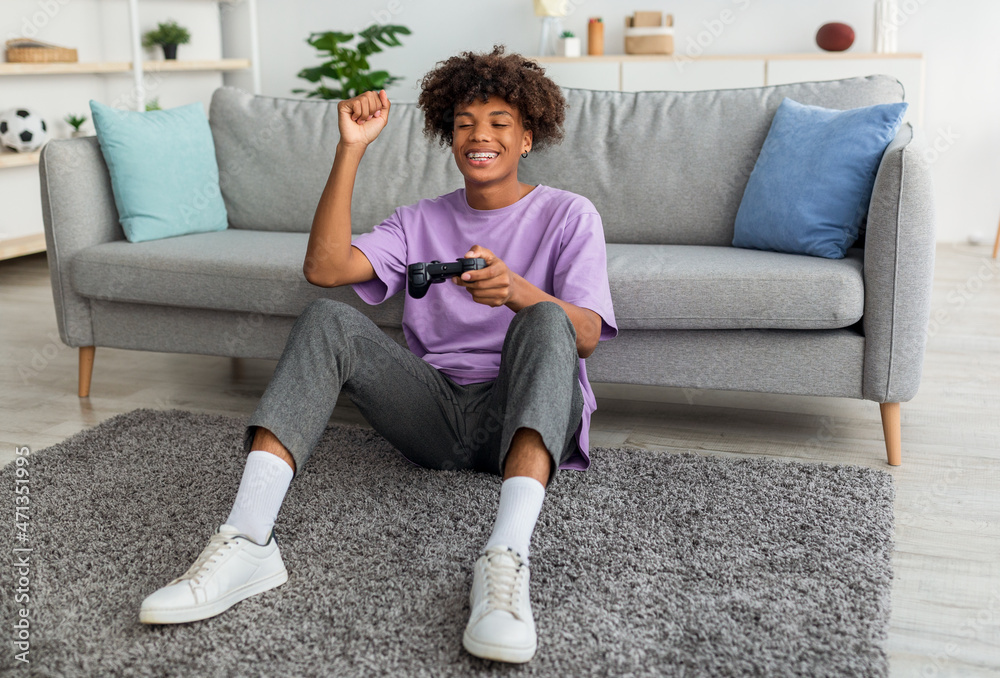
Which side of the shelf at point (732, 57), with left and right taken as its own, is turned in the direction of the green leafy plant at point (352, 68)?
right

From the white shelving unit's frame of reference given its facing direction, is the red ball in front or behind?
in front

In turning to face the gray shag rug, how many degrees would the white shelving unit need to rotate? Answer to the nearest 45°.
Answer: approximately 45° to its right

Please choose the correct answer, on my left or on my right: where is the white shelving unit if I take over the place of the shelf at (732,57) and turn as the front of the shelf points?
on my right

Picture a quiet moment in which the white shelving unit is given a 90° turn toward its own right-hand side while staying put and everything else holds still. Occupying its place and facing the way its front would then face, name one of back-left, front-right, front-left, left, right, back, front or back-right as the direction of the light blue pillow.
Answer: front-left

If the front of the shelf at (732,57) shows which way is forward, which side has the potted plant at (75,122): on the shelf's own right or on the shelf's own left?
on the shelf's own right

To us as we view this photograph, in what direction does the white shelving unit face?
facing the viewer and to the right of the viewer

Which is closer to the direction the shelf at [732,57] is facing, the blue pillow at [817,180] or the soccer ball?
the blue pillow

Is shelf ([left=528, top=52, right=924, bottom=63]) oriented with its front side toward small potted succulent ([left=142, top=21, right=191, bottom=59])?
no

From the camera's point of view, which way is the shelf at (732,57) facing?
toward the camera

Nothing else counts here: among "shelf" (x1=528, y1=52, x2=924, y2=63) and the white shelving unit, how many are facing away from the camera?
0

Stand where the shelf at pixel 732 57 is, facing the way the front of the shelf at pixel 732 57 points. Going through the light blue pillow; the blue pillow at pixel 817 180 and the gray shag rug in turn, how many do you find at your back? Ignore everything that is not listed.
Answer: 0

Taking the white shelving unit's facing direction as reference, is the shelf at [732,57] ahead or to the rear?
ahead
